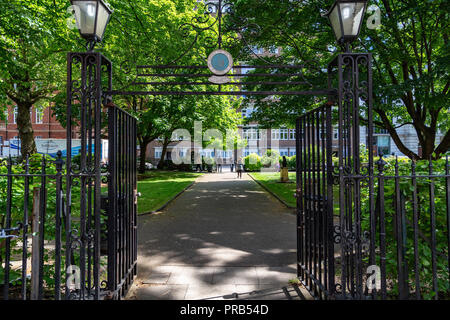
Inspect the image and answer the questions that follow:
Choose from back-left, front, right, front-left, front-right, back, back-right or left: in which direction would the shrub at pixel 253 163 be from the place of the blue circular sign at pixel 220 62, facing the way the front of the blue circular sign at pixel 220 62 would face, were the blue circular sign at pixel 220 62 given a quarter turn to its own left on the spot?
left

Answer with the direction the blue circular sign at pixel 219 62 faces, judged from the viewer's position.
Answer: facing the viewer

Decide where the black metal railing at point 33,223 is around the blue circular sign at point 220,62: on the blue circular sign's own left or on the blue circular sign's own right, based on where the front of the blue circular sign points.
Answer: on the blue circular sign's own right

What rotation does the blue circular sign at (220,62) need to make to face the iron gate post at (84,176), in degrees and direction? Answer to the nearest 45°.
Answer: approximately 90° to its right

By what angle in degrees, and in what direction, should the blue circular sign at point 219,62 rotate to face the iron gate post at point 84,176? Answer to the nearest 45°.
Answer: approximately 90° to its right

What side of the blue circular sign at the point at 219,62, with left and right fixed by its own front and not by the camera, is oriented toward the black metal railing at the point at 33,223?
right

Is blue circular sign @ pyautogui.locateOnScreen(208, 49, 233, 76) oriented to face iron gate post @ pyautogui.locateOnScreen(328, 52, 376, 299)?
no

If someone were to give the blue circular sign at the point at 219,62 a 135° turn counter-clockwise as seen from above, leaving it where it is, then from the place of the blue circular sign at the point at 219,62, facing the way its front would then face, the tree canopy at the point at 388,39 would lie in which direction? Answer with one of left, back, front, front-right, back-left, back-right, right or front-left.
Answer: front

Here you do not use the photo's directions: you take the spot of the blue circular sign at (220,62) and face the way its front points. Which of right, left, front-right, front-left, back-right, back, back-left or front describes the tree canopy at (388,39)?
back-left
